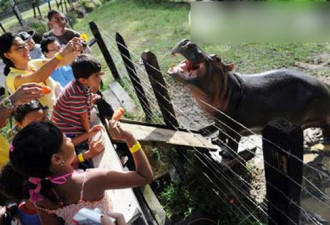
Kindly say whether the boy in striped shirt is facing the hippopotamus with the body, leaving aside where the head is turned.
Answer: yes

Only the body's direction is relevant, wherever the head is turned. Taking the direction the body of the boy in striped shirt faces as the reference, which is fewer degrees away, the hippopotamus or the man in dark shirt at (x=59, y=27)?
the hippopotamus

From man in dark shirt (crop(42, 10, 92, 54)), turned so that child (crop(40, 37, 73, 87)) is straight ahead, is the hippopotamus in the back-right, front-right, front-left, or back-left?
front-left

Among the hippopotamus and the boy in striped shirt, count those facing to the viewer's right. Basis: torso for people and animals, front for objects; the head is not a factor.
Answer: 1

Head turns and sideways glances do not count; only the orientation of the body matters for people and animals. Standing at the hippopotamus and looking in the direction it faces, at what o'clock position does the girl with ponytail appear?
The girl with ponytail is roughly at 10 o'clock from the hippopotamus.

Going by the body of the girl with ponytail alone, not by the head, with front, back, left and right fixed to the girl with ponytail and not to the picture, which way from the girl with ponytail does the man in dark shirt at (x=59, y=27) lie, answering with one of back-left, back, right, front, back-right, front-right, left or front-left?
front-left

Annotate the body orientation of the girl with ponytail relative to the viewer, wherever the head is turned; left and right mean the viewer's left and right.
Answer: facing away from the viewer and to the right of the viewer

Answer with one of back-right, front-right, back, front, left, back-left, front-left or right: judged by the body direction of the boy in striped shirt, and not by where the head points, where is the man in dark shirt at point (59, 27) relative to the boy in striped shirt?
left

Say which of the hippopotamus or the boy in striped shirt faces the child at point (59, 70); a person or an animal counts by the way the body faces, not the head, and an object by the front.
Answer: the hippopotamus

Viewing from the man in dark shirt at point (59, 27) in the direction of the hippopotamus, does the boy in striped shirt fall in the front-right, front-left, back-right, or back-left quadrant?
front-right

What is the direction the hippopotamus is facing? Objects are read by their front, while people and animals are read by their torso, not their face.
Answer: to the viewer's left

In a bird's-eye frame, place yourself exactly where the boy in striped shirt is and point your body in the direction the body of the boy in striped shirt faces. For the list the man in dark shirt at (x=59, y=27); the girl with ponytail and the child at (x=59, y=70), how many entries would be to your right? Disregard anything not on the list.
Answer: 1

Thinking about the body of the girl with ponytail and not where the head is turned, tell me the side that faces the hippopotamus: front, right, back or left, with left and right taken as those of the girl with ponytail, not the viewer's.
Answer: front

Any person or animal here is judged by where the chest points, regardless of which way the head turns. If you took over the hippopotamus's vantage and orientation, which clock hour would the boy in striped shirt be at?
The boy in striped shirt is roughly at 11 o'clock from the hippopotamus.

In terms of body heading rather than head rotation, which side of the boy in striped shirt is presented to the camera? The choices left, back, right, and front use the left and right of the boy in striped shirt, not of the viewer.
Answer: right

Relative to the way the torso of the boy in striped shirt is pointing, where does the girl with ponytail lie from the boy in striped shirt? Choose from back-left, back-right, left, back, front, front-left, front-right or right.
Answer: right

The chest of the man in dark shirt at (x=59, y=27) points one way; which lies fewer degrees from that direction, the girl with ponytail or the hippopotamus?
the hippopotamus

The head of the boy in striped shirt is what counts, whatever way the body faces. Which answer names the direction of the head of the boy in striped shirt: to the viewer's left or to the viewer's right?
to the viewer's right
